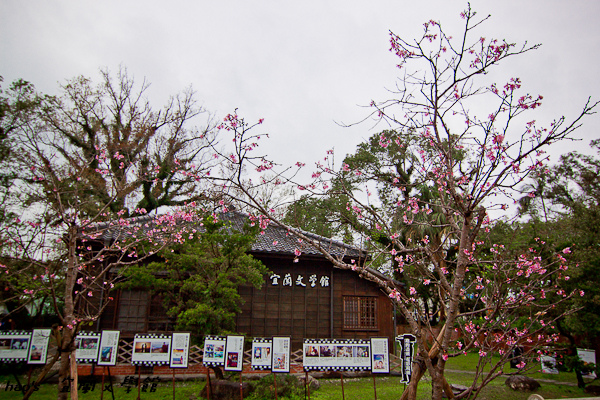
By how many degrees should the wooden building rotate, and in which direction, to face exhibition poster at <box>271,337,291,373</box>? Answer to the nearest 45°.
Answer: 0° — it already faces it

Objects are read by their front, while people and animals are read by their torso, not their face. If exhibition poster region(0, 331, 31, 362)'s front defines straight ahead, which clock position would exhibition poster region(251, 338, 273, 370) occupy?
exhibition poster region(251, 338, 273, 370) is roughly at 10 o'clock from exhibition poster region(0, 331, 31, 362).

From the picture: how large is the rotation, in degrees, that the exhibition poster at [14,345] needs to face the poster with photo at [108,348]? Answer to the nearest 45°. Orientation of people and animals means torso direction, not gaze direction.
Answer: approximately 45° to its left

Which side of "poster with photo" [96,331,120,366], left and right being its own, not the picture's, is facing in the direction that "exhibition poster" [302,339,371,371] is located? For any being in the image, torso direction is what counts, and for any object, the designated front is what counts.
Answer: left

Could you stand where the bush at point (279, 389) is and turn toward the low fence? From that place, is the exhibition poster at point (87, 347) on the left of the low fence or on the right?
left
